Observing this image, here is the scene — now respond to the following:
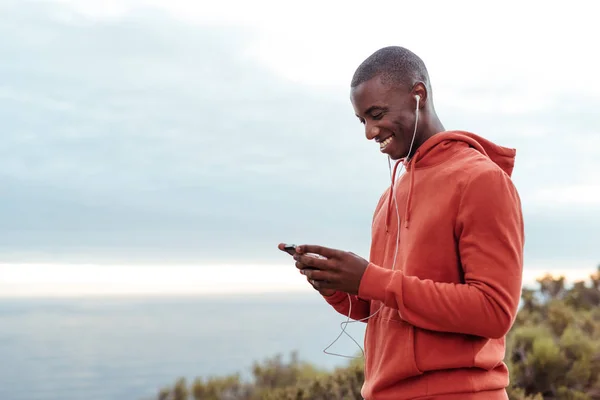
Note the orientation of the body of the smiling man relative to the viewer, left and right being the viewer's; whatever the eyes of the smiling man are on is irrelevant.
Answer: facing the viewer and to the left of the viewer
